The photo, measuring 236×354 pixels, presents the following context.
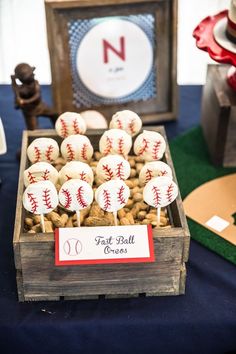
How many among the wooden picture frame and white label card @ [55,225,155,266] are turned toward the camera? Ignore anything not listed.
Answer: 2

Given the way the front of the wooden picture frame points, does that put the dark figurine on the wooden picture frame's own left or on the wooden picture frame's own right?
on the wooden picture frame's own right
